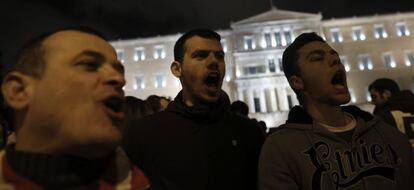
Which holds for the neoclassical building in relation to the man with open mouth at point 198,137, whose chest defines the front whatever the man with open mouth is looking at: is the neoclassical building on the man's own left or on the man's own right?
on the man's own left

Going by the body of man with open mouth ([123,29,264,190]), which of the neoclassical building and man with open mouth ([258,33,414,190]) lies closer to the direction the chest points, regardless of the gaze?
the man with open mouth

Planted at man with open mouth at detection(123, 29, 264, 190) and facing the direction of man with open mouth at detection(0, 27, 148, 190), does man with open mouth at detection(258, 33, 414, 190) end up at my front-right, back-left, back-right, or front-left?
back-left

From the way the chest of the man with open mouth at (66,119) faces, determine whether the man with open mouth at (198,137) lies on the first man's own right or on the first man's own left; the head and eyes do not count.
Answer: on the first man's own left

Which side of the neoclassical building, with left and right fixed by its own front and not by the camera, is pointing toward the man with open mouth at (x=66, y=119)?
front

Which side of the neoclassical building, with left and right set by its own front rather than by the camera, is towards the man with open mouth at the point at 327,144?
front

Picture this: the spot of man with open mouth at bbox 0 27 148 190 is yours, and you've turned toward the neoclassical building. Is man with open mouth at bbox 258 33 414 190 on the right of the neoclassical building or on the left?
right

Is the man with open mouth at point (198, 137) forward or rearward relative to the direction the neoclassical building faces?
forward
